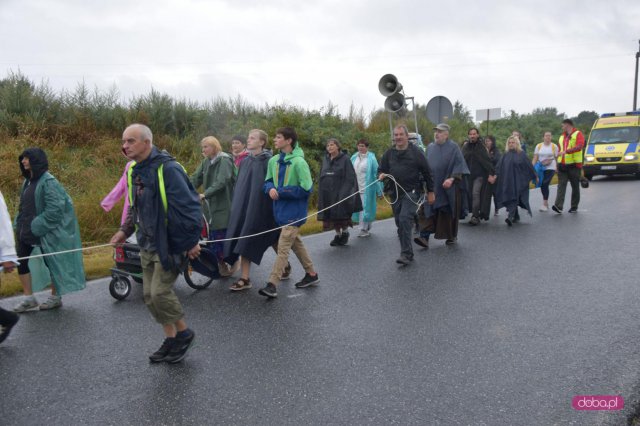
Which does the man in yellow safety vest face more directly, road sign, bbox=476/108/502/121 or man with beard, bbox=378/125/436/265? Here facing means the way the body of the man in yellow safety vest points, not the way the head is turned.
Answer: the man with beard

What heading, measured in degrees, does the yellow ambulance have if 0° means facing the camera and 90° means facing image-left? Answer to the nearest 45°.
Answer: approximately 0°

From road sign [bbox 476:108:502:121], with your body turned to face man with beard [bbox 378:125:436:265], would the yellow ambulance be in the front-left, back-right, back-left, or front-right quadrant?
back-left

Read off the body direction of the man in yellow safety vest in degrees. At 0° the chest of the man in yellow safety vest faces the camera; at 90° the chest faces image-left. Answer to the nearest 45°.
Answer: approximately 45°

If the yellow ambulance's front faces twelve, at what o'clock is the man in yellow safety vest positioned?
The man in yellow safety vest is roughly at 12 o'clock from the yellow ambulance.

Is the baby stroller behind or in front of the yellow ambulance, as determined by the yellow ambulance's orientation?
in front

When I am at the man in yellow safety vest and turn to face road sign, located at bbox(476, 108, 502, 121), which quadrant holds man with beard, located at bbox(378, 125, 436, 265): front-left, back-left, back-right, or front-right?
back-left

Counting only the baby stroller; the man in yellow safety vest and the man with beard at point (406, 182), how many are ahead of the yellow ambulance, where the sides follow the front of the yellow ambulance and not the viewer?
3

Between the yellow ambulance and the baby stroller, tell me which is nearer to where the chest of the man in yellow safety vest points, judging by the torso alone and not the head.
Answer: the baby stroller

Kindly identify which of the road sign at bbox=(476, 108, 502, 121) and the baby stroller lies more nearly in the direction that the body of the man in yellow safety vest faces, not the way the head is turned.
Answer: the baby stroller
